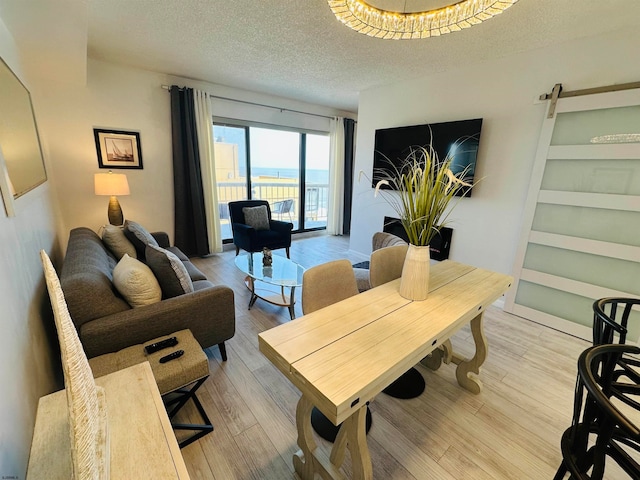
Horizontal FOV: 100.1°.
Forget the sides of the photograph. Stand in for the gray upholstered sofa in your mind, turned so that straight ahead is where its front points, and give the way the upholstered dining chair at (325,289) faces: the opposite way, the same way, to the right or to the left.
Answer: to the right

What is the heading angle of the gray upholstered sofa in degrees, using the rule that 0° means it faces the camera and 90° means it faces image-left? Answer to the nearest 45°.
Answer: approximately 270°

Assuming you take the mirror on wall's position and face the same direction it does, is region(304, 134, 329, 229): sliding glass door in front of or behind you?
in front

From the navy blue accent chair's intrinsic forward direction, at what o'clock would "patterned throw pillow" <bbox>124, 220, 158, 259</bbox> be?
The patterned throw pillow is roughly at 3 o'clock from the navy blue accent chair.

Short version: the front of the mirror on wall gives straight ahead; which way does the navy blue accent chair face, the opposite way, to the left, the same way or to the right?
to the right

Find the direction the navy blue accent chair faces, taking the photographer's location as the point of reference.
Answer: facing the viewer and to the right of the viewer

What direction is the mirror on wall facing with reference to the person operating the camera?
facing to the right of the viewer

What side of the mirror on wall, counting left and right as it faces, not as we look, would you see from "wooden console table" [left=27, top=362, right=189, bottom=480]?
right

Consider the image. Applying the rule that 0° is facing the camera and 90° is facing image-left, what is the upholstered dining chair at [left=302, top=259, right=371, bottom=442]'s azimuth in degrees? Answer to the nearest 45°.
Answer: approximately 315°

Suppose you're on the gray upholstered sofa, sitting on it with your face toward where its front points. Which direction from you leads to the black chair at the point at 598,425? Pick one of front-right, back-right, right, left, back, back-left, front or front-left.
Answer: front-right

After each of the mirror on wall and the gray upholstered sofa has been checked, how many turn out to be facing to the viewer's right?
2

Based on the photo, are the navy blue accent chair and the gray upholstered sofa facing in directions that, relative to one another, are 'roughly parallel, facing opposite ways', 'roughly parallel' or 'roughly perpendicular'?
roughly perpendicular

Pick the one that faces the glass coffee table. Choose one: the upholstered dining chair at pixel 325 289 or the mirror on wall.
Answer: the mirror on wall

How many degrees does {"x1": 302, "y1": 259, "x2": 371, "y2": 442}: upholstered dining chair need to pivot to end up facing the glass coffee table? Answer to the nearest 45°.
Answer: approximately 180°
